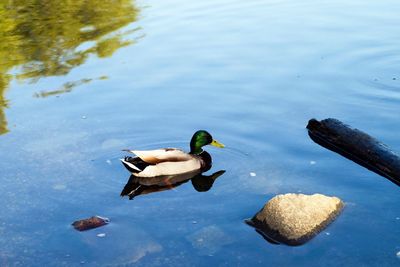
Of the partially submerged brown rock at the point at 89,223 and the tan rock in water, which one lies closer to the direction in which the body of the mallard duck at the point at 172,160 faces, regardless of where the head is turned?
the tan rock in water

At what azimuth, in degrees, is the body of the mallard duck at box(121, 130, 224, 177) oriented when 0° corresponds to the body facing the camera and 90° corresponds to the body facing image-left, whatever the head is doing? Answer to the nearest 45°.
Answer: approximately 270°

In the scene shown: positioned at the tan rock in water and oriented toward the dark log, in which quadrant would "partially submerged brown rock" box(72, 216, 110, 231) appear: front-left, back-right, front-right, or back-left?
back-left

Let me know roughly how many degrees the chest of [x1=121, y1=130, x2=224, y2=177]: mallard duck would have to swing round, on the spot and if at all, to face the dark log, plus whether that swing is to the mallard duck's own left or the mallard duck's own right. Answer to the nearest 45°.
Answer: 0° — it already faces it

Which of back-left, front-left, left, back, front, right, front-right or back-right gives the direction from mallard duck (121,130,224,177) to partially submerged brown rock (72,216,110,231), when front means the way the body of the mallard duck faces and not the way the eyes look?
back-right

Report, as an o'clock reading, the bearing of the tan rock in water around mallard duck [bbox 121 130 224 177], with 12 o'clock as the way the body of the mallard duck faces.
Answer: The tan rock in water is roughly at 2 o'clock from the mallard duck.
